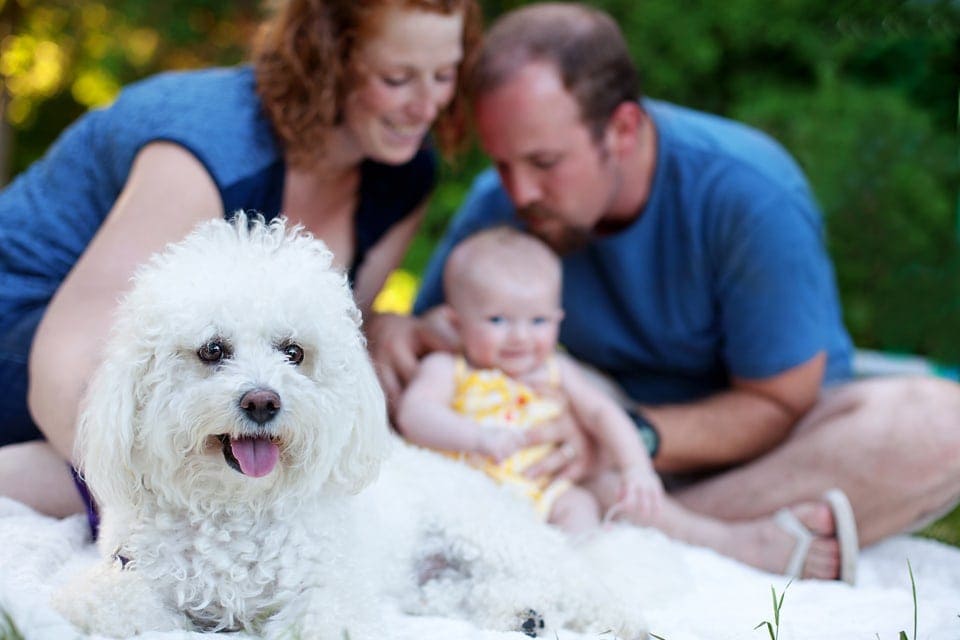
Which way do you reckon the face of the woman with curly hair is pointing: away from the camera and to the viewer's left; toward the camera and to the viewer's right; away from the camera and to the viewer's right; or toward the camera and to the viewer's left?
toward the camera and to the viewer's right

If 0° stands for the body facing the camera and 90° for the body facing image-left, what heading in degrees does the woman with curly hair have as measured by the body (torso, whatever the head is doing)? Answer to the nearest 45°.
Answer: approximately 315°

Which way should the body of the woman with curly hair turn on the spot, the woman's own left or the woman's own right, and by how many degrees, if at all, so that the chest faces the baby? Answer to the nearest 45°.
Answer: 0° — they already face them

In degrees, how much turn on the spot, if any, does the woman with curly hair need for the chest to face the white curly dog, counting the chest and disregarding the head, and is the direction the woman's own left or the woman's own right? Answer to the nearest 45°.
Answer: approximately 45° to the woman's own right
